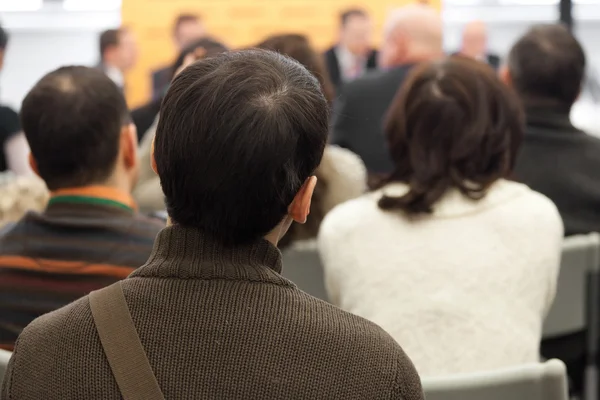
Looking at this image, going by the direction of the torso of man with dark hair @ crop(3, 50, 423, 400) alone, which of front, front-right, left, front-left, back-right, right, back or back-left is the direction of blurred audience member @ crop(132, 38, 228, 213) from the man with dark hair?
front

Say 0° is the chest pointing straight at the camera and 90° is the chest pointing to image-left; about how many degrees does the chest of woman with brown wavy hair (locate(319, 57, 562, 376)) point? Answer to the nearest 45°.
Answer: approximately 180°

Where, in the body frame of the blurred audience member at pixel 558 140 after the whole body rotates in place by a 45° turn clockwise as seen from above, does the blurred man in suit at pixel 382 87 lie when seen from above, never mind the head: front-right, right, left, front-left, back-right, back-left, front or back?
left

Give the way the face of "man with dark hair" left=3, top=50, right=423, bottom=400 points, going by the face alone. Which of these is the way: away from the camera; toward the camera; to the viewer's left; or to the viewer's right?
away from the camera

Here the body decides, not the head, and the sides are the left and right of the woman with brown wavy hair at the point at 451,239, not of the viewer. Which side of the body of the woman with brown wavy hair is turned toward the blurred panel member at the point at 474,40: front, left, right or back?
front

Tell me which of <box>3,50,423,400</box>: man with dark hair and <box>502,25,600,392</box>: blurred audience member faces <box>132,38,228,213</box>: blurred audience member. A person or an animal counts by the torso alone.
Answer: the man with dark hair

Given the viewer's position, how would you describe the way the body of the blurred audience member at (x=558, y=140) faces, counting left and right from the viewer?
facing away from the viewer

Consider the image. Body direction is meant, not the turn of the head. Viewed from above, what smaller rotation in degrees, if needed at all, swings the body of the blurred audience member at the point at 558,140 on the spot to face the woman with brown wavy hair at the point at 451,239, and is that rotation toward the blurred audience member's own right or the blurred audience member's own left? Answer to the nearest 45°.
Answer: approximately 180°

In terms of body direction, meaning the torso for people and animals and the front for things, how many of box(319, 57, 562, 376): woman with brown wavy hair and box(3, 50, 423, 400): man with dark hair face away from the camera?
2

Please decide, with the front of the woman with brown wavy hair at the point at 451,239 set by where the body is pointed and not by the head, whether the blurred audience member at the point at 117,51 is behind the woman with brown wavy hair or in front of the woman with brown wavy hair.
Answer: in front

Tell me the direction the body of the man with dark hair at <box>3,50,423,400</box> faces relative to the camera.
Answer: away from the camera

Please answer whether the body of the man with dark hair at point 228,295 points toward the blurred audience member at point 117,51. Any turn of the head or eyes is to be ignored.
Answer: yes

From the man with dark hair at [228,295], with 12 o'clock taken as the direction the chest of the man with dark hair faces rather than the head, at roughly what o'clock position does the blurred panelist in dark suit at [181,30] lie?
The blurred panelist in dark suit is roughly at 12 o'clock from the man with dark hair.

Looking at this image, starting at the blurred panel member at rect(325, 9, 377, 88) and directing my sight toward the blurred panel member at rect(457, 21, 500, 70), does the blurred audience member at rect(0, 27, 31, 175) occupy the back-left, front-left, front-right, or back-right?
back-right
